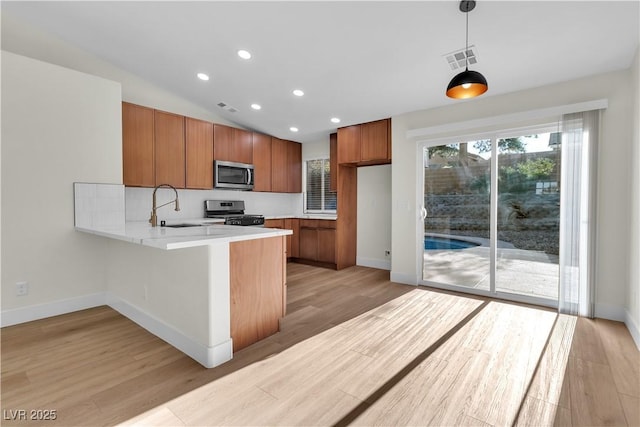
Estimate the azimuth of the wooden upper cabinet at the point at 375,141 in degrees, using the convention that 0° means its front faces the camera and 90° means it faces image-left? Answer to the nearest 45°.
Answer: approximately 45°

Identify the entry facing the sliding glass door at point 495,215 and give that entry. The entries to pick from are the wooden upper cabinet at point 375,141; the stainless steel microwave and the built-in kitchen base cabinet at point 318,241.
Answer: the stainless steel microwave

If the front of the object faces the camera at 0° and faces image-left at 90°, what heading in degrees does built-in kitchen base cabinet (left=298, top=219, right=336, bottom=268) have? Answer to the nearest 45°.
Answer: approximately 45°

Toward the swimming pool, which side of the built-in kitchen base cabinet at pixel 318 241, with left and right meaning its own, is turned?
left
